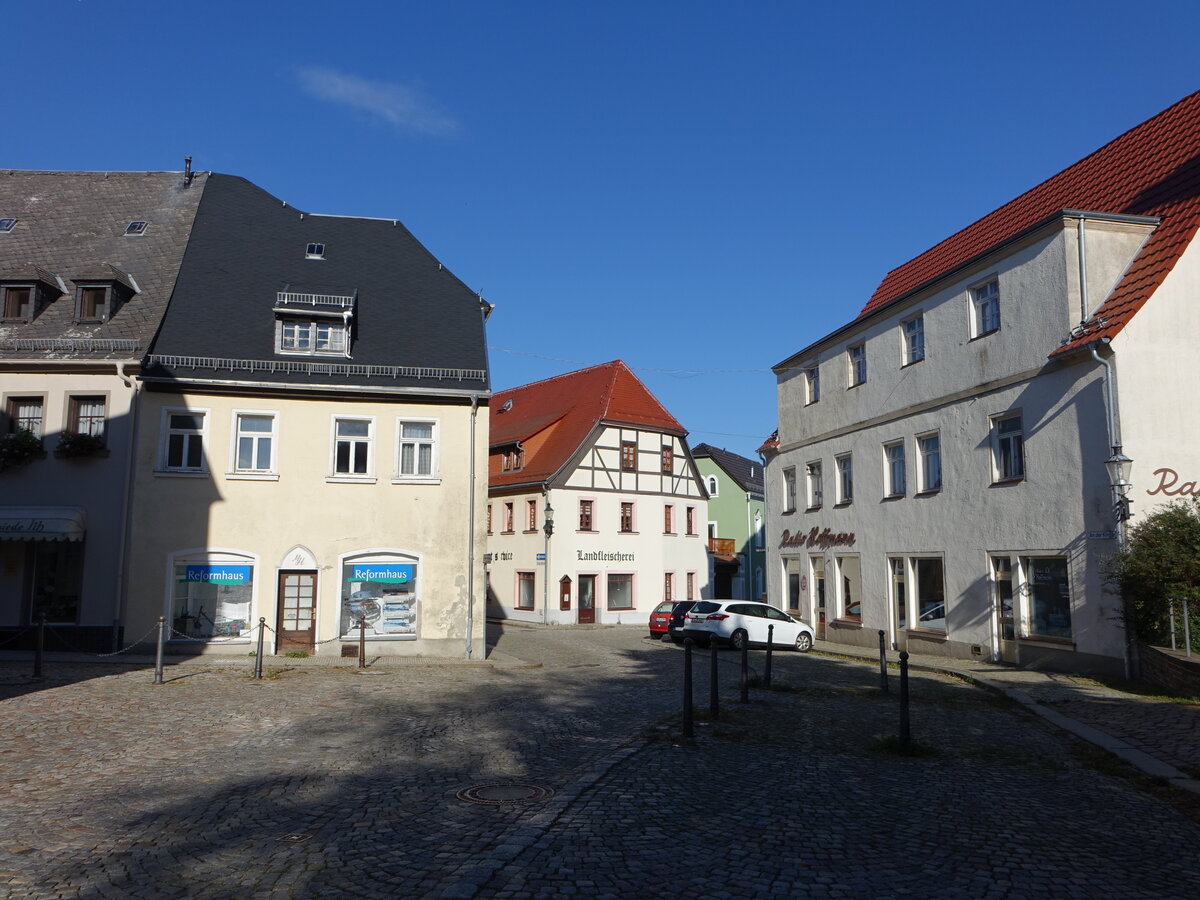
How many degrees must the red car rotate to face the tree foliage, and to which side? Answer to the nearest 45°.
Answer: approximately 90° to its right

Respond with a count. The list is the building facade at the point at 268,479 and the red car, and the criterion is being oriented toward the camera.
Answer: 1

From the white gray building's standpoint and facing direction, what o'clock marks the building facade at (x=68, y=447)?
The building facade is roughly at 1 o'clock from the white gray building.

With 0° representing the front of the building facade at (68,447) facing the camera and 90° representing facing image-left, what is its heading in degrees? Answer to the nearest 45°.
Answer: approximately 0°

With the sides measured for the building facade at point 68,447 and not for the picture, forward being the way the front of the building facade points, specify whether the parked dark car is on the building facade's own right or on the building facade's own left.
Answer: on the building facade's own left

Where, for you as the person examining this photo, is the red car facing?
facing away from the viewer and to the right of the viewer

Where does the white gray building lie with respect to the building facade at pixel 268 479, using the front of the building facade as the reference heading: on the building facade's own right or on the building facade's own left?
on the building facade's own left

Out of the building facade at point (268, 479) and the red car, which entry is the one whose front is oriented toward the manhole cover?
the building facade

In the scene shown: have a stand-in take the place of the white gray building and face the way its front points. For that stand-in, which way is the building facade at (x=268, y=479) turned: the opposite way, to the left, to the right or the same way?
to the left

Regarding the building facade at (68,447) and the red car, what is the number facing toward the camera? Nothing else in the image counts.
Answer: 1

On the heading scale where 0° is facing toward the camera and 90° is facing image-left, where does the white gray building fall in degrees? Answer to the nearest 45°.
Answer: approximately 45°
